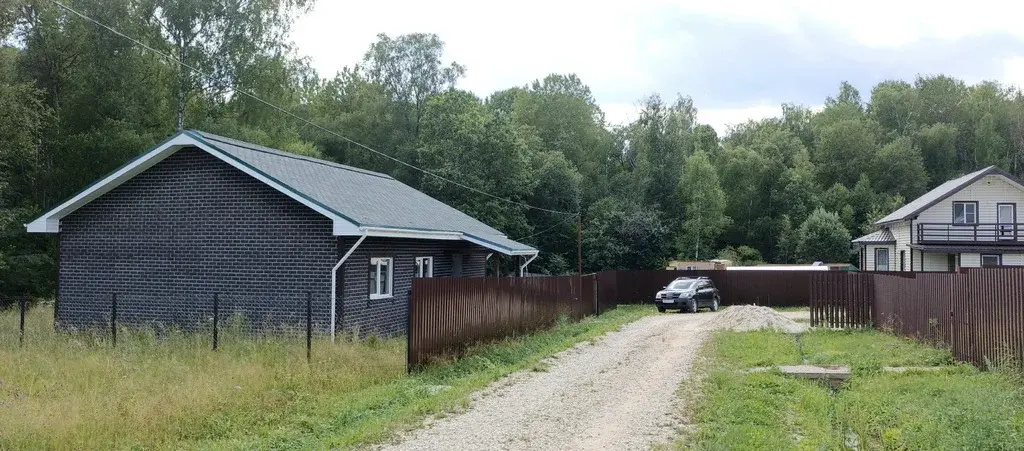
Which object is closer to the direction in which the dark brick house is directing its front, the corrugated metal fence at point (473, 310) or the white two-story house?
the corrugated metal fence

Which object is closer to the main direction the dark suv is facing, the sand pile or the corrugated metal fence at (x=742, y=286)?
the sand pile

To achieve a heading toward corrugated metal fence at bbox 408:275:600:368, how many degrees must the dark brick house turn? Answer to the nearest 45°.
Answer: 0° — it already faces it

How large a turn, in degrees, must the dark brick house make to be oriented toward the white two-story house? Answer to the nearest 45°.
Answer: approximately 45° to its left

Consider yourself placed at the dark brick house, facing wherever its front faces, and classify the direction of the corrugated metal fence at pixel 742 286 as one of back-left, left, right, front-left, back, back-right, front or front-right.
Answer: left

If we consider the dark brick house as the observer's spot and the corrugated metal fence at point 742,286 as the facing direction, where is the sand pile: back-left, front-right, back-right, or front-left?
front-right

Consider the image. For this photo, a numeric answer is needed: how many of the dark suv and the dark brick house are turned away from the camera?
0

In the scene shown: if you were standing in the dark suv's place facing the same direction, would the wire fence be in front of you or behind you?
in front

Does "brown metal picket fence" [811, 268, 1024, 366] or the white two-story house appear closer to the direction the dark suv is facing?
the brown metal picket fence

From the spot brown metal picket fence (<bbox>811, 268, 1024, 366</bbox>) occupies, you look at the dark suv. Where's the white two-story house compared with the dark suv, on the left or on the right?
right

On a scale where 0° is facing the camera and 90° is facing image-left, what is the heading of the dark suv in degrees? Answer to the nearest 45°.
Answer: approximately 45°
